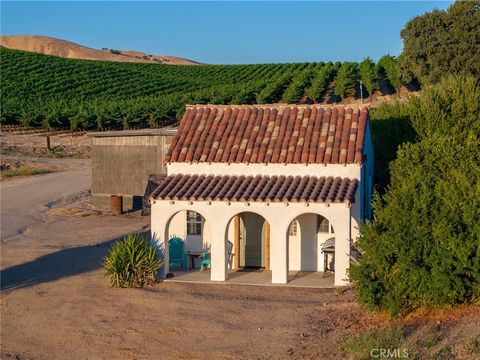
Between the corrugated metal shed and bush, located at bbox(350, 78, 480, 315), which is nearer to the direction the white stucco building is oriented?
the bush

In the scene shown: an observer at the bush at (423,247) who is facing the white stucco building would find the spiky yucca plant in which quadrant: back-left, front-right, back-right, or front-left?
front-left

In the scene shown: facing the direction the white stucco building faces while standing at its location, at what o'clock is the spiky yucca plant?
The spiky yucca plant is roughly at 2 o'clock from the white stucco building.

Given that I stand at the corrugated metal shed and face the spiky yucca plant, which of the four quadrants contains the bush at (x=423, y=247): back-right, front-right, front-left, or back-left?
front-left

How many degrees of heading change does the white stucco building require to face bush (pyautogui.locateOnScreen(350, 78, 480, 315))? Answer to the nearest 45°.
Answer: approximately 45° to its left

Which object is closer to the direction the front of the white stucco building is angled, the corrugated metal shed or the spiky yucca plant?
the spiky yucca plant

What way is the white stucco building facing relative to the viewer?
toward the camera

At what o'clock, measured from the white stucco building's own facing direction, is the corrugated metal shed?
The corrugated metal shed is roughly at 5 o'clock from the white stucco building.

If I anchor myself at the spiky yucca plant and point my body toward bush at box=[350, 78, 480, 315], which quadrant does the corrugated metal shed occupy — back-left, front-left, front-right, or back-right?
back-left
